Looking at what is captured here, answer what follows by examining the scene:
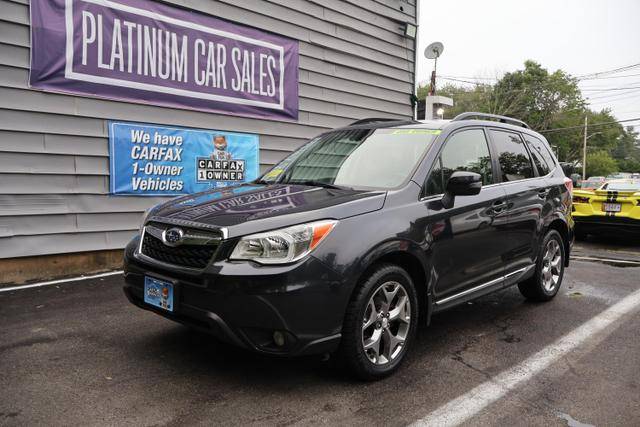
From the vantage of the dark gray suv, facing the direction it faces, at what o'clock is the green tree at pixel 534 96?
The green tree is roughly at 5 o'clock from the dark gray suv.

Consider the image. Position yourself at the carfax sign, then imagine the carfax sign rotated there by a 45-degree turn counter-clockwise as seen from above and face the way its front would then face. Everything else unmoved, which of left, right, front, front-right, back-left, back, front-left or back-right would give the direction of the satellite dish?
front-left

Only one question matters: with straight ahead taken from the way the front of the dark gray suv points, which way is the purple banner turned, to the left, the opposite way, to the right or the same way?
to the left

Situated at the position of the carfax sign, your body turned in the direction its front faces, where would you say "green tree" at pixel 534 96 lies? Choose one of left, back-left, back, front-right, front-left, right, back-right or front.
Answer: left

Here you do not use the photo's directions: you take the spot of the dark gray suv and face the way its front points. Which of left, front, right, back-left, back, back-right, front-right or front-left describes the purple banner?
right

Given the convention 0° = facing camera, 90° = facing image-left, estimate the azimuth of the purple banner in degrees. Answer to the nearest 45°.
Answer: approximately 315°

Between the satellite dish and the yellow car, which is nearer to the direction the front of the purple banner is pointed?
the yellow car

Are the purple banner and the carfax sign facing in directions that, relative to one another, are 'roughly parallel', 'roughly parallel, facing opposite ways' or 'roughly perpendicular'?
roughly parallel

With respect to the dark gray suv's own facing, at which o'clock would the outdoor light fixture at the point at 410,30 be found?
The outdoor light fixture is roughly at 5 o'clock from the dark gray suv.

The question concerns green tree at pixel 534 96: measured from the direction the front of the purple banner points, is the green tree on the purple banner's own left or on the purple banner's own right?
on the purple banner's own left

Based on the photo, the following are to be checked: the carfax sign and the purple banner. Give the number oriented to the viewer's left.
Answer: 0

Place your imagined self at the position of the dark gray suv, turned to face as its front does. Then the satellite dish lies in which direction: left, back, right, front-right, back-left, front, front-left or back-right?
back-right

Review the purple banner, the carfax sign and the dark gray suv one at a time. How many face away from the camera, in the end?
0

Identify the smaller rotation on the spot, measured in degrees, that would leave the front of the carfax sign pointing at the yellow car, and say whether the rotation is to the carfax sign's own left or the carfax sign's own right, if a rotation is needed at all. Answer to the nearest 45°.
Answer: approximately 45° to the carfax sign's own left

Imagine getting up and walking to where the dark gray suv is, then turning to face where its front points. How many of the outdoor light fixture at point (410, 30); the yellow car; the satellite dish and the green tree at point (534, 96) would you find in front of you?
0

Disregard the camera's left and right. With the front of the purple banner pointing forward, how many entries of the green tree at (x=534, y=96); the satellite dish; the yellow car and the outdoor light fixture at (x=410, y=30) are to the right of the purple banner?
0

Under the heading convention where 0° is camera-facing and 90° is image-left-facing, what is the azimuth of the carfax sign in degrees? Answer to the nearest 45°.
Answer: approximately 315°

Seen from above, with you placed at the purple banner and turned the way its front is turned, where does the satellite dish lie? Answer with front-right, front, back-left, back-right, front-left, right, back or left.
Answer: left

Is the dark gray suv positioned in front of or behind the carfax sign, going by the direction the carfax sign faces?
in front

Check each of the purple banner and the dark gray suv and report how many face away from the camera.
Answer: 0

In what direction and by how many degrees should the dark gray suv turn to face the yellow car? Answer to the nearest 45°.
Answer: approximately 180°

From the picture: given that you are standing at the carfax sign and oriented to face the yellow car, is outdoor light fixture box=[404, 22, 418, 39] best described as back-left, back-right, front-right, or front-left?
front-left
